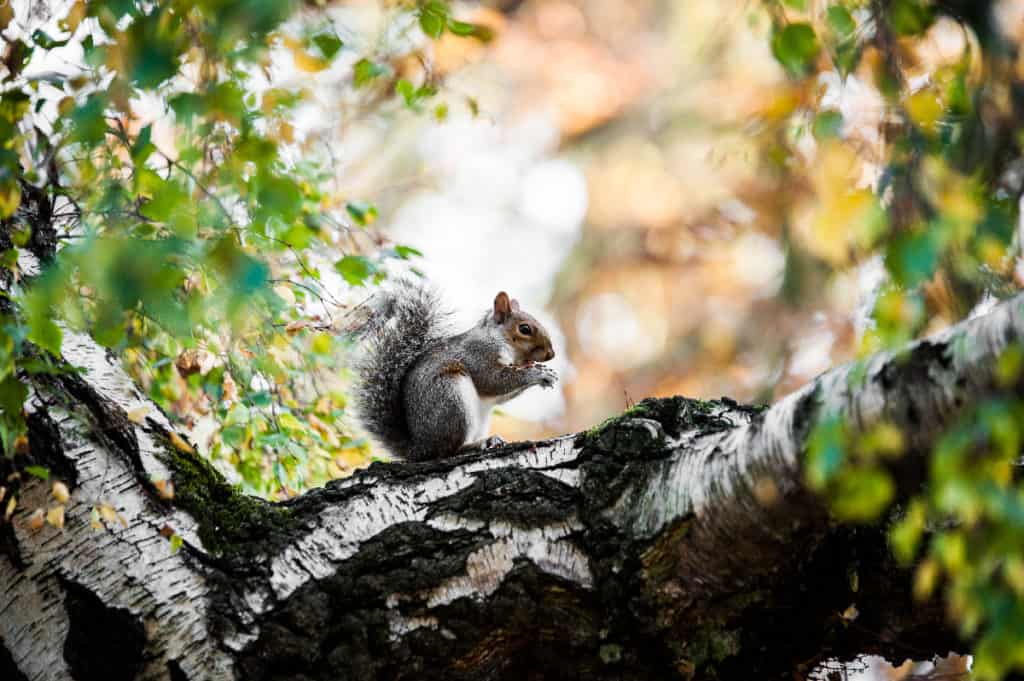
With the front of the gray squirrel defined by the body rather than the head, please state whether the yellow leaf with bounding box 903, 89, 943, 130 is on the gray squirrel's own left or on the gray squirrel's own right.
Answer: on the gray squirrel's own right

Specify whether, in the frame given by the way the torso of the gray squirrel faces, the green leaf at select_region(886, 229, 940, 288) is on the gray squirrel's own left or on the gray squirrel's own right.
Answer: on the gray squirrel's own right

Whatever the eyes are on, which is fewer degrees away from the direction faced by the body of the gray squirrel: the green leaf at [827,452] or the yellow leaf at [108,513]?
the green leaf

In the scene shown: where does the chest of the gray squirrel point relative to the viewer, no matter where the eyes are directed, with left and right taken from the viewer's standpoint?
facing to the right of the viewer
